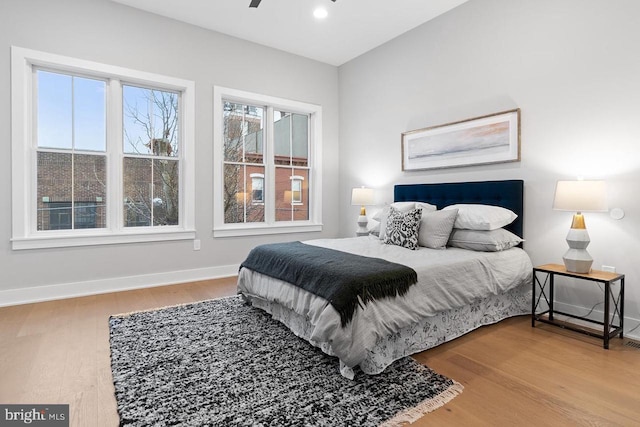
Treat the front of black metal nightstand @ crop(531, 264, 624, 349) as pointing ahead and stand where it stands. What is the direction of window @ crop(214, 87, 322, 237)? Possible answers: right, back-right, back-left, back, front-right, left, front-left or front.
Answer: front-right

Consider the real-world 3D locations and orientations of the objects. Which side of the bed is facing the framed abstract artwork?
back

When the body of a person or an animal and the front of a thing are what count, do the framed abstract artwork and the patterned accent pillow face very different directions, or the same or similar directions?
same or similar directions

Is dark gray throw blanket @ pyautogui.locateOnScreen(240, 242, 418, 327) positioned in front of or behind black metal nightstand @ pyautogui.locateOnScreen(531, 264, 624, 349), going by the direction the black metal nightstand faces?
in front

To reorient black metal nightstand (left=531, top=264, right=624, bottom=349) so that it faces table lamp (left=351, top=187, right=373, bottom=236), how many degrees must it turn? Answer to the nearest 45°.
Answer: approximately 45° to its right

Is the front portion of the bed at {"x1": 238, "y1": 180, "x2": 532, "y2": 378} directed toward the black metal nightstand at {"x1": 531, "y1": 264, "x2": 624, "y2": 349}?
no

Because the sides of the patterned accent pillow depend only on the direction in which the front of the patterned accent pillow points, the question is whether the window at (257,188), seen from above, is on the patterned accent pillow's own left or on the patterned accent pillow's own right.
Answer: on the patterned accent pillow's own right

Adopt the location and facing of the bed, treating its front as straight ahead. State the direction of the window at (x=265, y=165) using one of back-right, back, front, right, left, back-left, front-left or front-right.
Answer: right

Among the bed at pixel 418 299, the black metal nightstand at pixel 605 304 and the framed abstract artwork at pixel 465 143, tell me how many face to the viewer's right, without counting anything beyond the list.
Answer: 0

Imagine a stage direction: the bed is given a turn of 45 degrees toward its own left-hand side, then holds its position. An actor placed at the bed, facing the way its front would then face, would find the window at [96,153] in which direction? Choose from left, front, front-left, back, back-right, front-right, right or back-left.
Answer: right

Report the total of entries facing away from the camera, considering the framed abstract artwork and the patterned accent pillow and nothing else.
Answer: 0

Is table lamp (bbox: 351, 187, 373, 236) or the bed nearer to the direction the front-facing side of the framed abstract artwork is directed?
the bed

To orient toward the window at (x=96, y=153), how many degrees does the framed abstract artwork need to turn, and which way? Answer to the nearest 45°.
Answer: approximately 45° to its right

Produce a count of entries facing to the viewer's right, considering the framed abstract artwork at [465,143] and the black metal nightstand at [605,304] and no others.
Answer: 0

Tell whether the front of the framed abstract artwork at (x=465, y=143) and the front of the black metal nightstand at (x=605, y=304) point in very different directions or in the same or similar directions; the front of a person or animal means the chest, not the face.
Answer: same or similar directions

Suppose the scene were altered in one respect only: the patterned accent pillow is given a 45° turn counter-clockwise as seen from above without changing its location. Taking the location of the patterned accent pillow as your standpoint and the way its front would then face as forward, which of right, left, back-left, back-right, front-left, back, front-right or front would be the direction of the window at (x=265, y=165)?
back-right

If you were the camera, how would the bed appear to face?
facing the viewer and to the left of the viewer

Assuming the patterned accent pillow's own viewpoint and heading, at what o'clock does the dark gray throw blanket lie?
The dark gray throw blanket is roughly at 11 o'clock from the patterned accent pillow.

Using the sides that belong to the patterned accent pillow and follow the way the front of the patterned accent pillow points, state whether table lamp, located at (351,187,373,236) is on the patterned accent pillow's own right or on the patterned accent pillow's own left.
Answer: on the patterned accent pillow's own right

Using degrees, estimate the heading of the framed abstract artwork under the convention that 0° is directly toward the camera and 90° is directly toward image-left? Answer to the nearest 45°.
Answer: approximately 45°

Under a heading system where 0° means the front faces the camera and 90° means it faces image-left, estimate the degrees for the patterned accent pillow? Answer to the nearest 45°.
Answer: approximately 45°

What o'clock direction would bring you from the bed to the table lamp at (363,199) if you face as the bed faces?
The table lamp is roughly at 4 o'clock from the bed.
